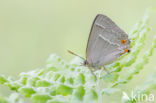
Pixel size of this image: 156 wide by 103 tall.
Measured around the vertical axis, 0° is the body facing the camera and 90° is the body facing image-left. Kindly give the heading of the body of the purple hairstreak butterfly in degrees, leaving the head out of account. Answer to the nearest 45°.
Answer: approximately 90°
